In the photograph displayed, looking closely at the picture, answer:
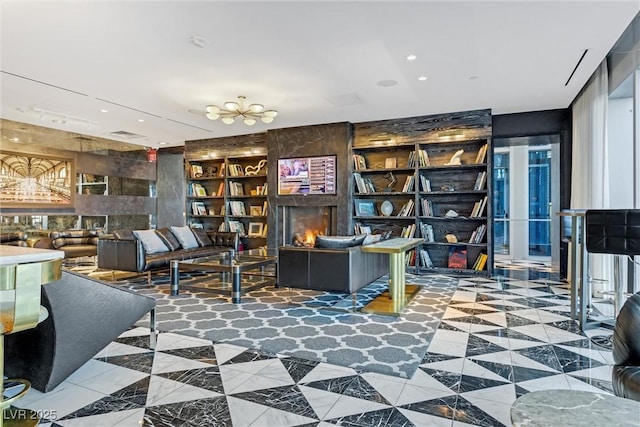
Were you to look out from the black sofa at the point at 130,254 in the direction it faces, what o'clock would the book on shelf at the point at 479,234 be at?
The book on shelf is roughly at 11 o'clock from the black sofa.

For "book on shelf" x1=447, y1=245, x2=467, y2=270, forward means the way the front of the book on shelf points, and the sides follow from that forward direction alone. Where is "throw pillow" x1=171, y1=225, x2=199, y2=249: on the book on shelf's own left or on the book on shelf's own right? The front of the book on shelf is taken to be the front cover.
on the book on shelf's own right

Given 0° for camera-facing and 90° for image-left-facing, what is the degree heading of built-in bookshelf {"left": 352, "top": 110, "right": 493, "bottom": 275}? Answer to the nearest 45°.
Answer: approximately 0°

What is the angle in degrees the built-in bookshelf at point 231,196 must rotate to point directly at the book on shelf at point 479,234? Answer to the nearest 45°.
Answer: approximately 45° to its left

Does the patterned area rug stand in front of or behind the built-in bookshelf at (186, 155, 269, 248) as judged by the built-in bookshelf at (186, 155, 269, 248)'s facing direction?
in front

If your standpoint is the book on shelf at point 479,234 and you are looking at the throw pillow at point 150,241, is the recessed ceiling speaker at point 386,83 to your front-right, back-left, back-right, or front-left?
front-left

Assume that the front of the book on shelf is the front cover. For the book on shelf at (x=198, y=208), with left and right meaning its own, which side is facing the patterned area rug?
front

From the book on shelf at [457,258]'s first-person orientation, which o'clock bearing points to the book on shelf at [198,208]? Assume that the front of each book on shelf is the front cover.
the book on shelf at [198,208] is roughly at 3 o'clock from the book on shelf at [457,258].

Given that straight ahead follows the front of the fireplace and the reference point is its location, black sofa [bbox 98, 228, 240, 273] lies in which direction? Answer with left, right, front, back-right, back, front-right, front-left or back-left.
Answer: front-right

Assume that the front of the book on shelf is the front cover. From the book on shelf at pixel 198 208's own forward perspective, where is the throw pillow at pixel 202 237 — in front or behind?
in front

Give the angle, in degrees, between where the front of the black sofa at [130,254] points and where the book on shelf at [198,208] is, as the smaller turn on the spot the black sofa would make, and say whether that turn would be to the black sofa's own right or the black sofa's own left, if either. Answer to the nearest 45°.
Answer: approximately 135° to the black sofa's own left

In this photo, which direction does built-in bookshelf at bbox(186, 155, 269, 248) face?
toward the camera

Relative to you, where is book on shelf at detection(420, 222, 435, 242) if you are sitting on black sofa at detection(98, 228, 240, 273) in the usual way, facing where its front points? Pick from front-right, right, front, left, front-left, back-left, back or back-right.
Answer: front-left

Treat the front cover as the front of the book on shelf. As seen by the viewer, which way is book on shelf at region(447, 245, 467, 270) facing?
toward the camera
